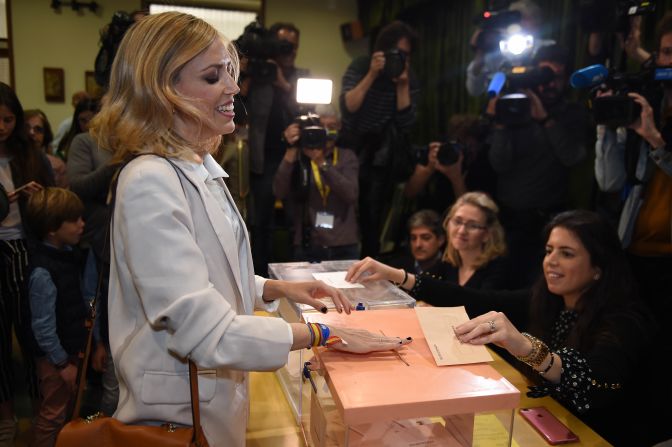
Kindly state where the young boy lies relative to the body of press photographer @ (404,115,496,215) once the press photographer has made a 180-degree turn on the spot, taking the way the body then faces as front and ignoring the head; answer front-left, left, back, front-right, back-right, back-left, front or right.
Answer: back

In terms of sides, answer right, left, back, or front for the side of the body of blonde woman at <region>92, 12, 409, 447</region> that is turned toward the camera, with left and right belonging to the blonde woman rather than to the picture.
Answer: right

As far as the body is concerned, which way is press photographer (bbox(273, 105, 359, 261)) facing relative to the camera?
toward the camera

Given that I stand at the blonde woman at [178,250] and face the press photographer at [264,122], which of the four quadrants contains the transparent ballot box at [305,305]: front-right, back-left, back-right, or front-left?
front-right

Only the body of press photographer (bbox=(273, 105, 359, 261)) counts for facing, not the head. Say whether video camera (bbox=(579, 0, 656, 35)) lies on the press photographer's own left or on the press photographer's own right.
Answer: on the press photographer's own left

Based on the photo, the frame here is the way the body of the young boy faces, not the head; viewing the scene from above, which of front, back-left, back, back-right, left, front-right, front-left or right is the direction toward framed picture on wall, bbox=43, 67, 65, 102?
left

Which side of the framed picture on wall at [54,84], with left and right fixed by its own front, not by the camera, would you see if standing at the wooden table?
front

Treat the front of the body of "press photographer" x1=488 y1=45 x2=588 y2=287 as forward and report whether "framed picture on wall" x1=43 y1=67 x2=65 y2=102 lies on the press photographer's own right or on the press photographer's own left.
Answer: on the press photographer's own right

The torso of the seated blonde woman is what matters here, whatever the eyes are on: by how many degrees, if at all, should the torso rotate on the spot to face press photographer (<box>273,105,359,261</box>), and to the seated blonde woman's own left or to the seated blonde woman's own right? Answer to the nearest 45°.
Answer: approximately 90° to the seated blonde woman's own right

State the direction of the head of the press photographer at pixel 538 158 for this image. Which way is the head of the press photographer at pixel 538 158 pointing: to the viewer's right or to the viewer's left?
to the viewer's left

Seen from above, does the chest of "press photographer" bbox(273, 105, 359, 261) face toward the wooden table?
yes

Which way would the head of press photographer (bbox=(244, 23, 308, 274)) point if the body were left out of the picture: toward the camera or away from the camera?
toward the camera

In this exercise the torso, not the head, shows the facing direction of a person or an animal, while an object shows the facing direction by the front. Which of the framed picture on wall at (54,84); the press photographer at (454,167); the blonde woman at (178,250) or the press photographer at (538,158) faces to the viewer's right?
the blonde woman

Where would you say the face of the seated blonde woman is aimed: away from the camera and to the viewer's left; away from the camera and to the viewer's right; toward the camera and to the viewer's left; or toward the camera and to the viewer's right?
toward the camera and to the viewer's left

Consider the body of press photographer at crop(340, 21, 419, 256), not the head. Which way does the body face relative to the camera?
toward the camera
